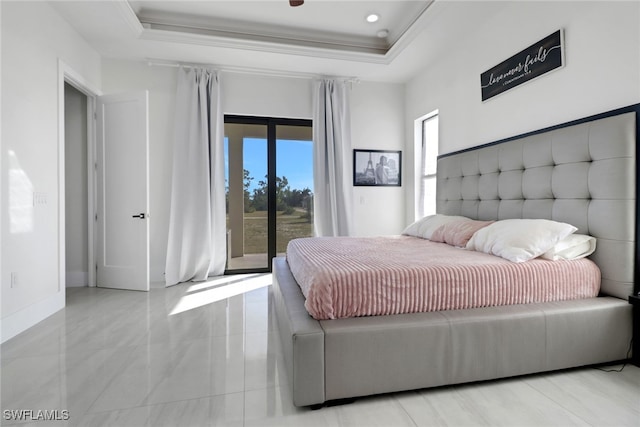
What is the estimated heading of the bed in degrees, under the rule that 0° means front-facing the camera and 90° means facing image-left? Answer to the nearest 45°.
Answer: approximately 45°

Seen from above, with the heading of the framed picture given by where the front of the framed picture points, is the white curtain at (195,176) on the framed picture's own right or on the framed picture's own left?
on the framed picture's own right

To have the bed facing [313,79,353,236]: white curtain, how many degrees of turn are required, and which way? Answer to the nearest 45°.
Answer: approximately 90° to its right

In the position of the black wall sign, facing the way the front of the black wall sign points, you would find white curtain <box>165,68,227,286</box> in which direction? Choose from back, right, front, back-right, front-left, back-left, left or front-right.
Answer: front-right

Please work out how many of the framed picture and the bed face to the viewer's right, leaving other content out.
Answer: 0

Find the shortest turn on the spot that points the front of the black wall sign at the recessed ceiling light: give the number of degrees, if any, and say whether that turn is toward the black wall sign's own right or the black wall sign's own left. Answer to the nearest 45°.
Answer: approximately 45° to the black wall sign's own right

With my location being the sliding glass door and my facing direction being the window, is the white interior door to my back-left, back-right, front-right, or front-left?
back-right

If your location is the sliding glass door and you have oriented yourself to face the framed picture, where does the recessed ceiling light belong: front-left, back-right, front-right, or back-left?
front-right

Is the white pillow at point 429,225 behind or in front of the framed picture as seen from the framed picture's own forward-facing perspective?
in front

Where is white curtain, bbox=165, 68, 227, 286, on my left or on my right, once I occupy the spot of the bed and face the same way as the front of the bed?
on my right

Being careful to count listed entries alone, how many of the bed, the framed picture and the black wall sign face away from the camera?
0

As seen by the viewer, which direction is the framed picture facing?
toward the camera
